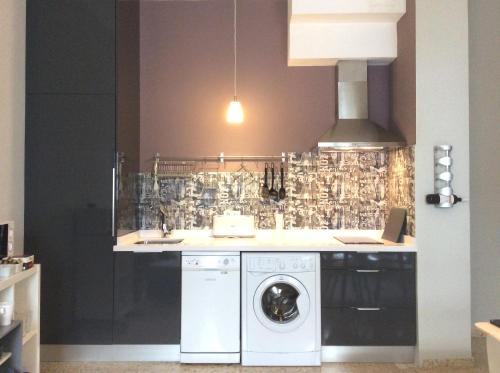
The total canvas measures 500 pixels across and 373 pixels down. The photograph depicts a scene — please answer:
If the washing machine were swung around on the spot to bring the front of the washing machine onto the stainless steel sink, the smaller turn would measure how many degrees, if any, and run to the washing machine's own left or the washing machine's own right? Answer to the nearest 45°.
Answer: approximately 90° to the washing machine's own right

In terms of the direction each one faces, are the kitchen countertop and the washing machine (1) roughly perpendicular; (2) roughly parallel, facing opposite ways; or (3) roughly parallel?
roughly parallel

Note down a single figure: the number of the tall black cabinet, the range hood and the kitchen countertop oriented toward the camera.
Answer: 3

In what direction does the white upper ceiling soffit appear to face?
toward the camera

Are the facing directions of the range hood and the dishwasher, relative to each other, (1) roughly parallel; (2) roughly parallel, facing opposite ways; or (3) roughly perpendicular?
roughly parallel

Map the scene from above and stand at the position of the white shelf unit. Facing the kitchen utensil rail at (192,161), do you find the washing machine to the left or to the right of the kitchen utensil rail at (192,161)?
right

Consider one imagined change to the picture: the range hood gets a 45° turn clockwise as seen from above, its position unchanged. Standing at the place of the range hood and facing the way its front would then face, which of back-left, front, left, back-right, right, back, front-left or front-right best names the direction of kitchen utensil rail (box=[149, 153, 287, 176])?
front-right

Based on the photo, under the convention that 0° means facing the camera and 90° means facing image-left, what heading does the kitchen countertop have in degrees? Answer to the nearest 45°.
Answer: approximately 0°

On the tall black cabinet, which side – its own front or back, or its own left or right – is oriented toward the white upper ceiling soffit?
left

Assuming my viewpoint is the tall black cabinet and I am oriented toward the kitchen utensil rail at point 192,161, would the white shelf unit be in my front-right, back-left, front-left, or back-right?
back-right

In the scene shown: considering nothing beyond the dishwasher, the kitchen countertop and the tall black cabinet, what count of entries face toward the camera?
3

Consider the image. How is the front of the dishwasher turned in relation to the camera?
facing the viewer

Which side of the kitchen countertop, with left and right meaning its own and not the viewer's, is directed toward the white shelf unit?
right
